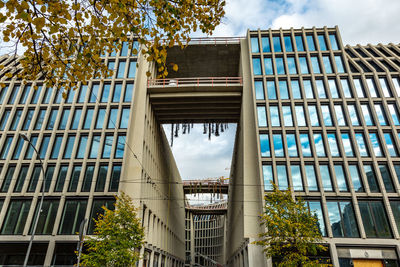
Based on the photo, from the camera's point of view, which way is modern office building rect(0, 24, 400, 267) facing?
toward the camera
